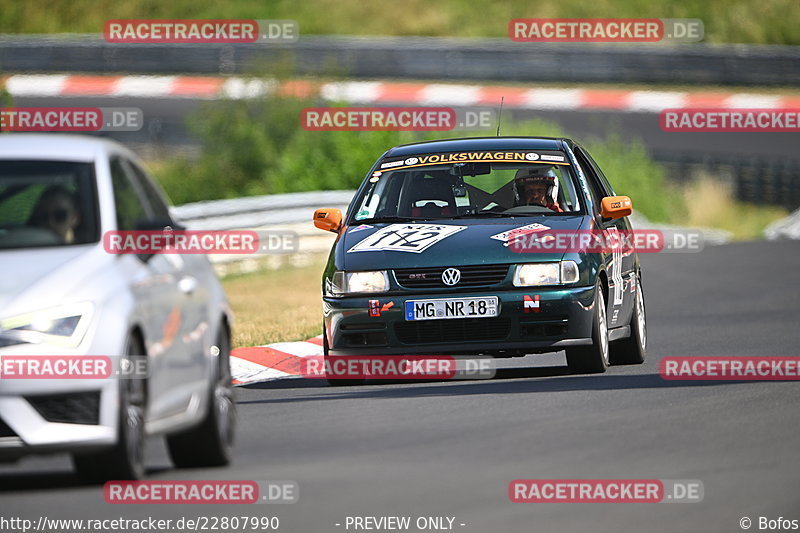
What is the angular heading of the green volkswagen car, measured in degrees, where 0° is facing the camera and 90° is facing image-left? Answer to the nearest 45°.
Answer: approximately 0°

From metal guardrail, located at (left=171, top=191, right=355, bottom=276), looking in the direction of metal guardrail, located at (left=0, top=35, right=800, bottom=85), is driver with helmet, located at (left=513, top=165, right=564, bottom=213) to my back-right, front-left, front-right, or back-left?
back-right

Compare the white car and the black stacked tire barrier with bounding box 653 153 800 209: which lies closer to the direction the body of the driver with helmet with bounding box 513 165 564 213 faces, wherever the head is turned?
the white car

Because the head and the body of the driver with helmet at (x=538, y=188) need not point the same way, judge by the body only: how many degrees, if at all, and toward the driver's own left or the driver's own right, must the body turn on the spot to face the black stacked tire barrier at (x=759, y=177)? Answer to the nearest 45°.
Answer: approximately 180°

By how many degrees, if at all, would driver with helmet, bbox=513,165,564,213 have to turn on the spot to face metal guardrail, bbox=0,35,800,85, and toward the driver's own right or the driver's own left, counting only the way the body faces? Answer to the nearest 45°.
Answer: approximately 180°

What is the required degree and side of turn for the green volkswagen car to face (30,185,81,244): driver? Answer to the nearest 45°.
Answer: approximately 45° to its right

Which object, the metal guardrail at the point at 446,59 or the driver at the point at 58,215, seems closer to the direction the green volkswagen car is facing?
the driver
